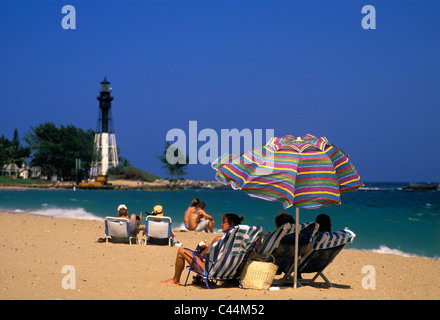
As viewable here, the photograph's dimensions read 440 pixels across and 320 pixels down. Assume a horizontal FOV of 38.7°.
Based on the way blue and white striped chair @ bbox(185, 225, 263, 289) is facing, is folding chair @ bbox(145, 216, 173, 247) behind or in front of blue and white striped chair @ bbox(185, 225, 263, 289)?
in front

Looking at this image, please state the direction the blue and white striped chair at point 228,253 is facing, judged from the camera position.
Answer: facing away from the viewer and to the left of the viewer

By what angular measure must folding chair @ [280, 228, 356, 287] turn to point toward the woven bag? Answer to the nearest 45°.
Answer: approximately 90° to its left

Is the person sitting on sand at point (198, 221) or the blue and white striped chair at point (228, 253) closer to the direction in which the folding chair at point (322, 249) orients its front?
the person sitting on sand

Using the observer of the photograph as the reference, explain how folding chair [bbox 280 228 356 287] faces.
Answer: facing away from the viewer and to the left of the viewer

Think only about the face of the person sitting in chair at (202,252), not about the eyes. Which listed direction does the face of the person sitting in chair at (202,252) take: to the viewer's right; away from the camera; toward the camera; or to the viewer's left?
to the viewer's left

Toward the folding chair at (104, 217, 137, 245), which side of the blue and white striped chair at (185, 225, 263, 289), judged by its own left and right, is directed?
front

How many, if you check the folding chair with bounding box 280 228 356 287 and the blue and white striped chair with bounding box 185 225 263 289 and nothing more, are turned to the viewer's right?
0
